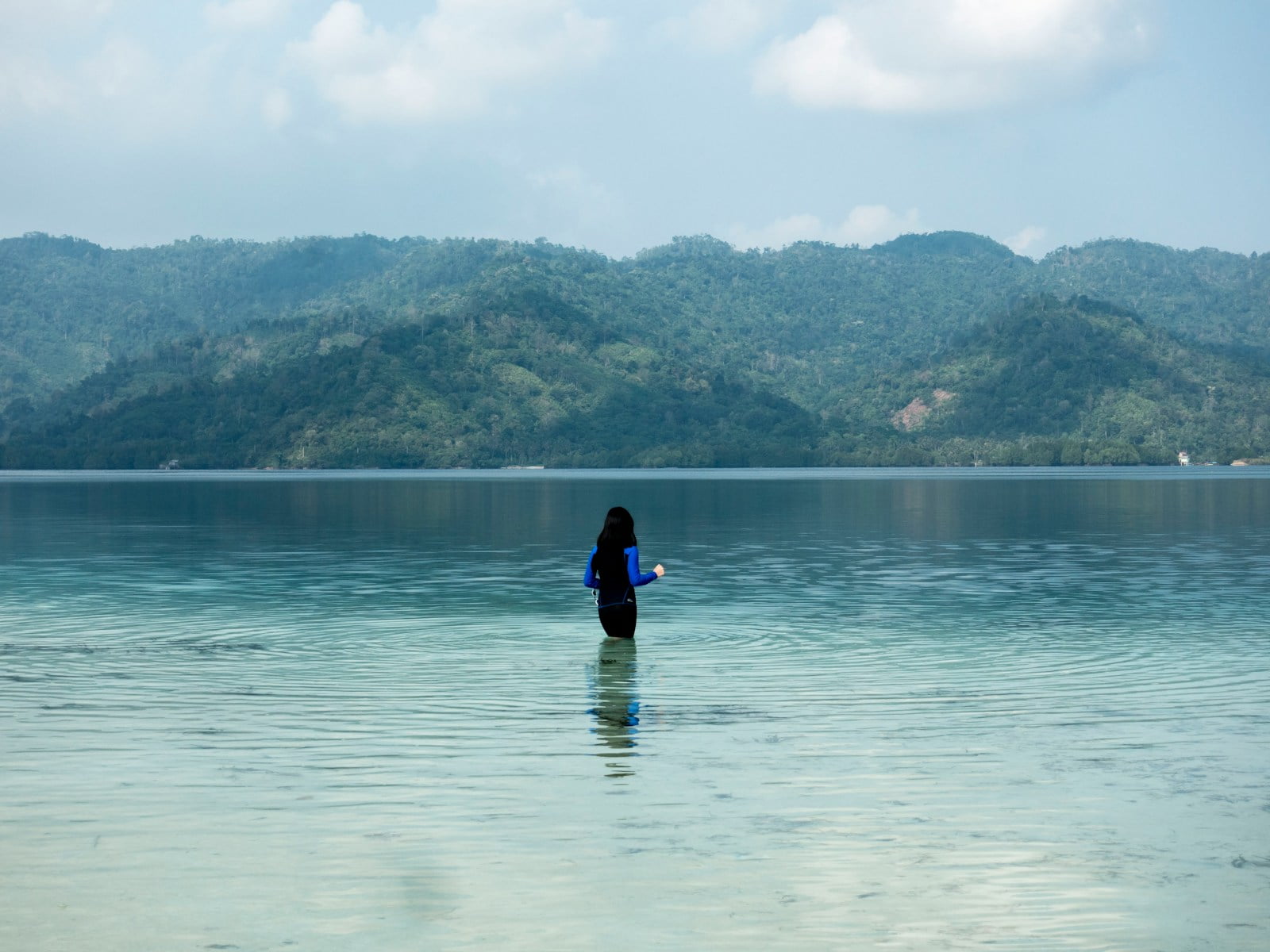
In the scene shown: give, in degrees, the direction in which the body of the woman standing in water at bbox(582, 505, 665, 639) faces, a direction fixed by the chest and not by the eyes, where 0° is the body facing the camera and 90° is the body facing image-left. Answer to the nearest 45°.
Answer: approximately 180°

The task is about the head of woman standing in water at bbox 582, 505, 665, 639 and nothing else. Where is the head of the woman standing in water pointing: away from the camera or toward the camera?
away from the camera
